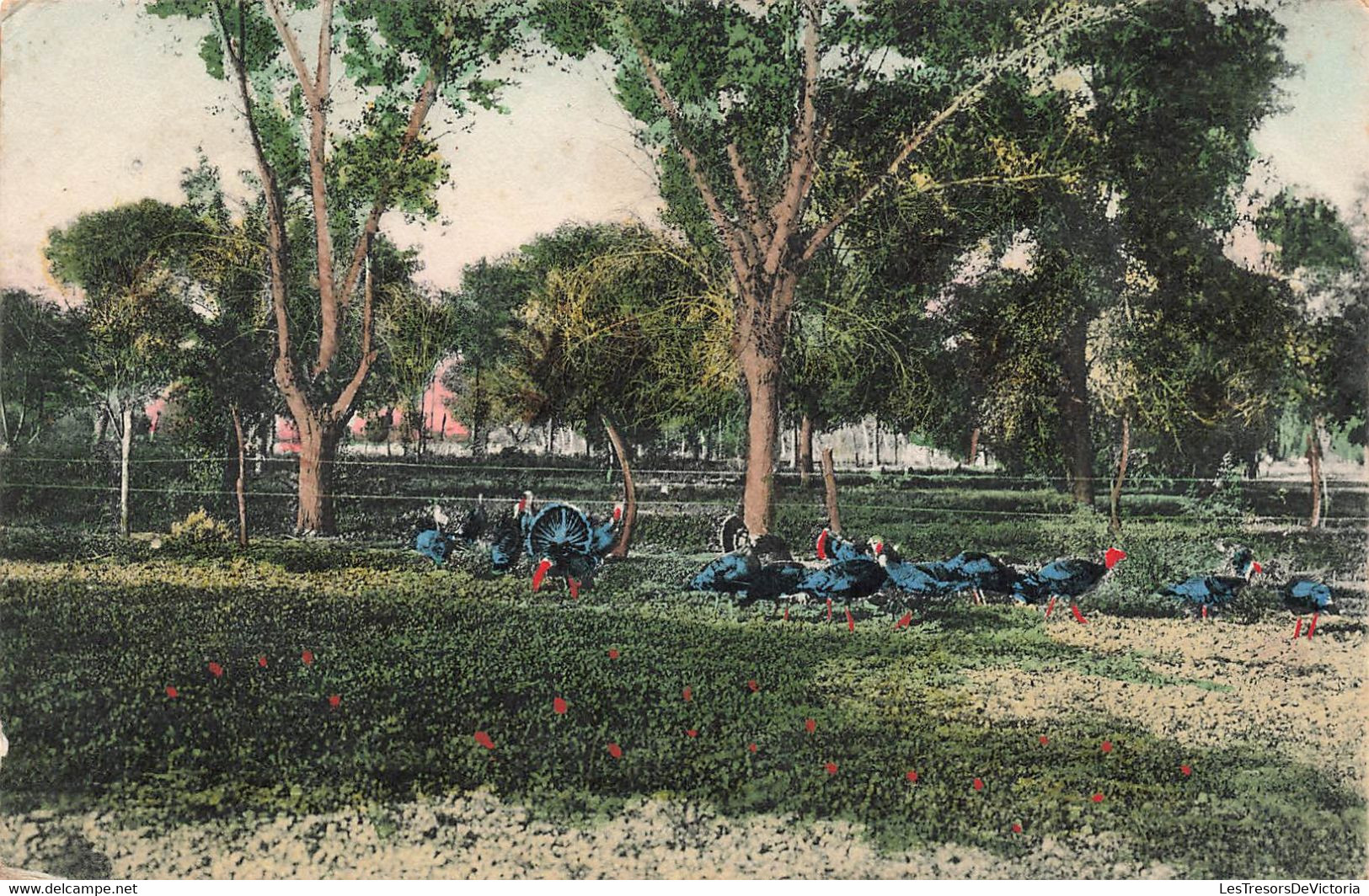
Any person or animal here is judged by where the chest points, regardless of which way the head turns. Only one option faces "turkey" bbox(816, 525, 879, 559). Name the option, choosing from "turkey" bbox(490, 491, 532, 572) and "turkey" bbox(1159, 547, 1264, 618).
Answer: "turkey" bbox(490, 491, 532, 572)

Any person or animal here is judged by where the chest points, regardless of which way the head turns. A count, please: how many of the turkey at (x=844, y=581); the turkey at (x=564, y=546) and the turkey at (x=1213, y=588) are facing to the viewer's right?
2

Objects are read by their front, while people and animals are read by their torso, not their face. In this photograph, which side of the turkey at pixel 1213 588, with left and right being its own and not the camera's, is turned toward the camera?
right

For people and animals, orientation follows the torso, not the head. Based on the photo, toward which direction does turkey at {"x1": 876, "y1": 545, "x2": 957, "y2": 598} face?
to the viewer's left

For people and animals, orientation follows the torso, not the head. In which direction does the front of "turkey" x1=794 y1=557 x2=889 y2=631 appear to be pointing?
to the viewer's right

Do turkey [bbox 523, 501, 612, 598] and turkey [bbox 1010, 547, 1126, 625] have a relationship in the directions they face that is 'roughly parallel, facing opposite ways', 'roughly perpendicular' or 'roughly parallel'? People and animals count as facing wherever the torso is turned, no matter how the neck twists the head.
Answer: roughly perpendicular

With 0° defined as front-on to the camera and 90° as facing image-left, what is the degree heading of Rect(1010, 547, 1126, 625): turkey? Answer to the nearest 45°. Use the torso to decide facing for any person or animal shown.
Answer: approximately 270°
